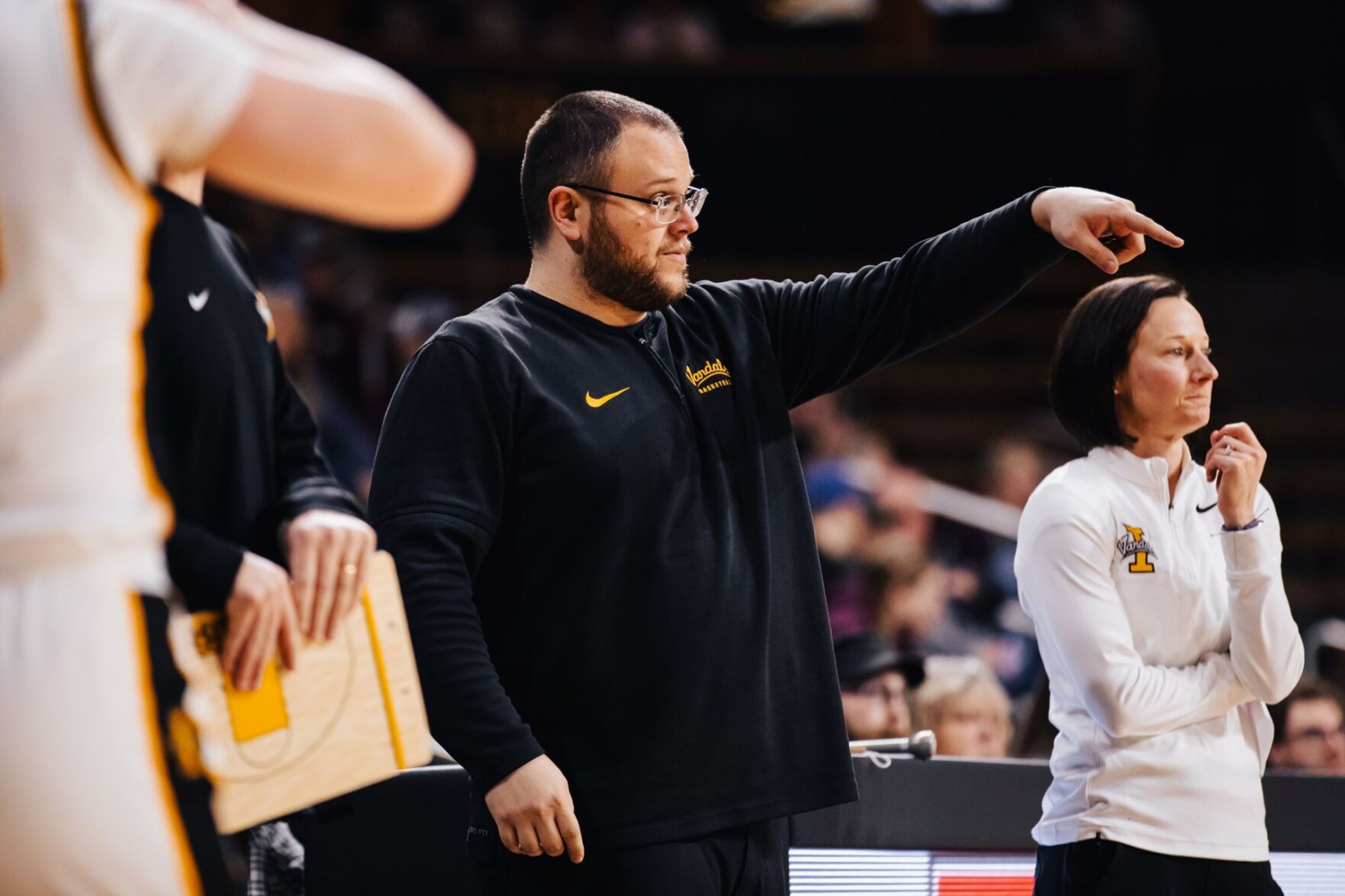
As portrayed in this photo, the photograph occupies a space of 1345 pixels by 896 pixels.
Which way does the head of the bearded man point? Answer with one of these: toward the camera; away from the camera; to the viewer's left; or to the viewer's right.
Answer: to the viewer's right

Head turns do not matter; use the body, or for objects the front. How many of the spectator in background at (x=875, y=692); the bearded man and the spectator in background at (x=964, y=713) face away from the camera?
0

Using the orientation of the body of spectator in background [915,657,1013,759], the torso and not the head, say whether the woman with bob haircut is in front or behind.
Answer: in front

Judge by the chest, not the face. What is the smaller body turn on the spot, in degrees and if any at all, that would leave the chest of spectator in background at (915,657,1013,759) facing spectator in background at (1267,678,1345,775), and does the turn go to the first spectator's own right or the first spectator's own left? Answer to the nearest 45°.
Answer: approximately 45° to the first spectator's own left

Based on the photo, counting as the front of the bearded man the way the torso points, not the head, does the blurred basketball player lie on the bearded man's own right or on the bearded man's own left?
on the bearded man's own right

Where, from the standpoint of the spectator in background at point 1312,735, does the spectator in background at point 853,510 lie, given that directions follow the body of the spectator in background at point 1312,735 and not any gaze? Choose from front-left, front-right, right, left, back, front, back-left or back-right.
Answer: back

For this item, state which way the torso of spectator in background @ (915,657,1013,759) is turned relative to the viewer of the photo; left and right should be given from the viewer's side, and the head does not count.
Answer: facing the viewer and to the right of the viewer

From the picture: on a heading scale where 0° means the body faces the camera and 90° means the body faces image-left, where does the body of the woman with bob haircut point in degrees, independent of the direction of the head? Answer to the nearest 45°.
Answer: approximately 315°

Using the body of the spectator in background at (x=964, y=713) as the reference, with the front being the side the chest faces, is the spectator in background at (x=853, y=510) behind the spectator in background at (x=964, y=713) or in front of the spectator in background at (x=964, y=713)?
behind
